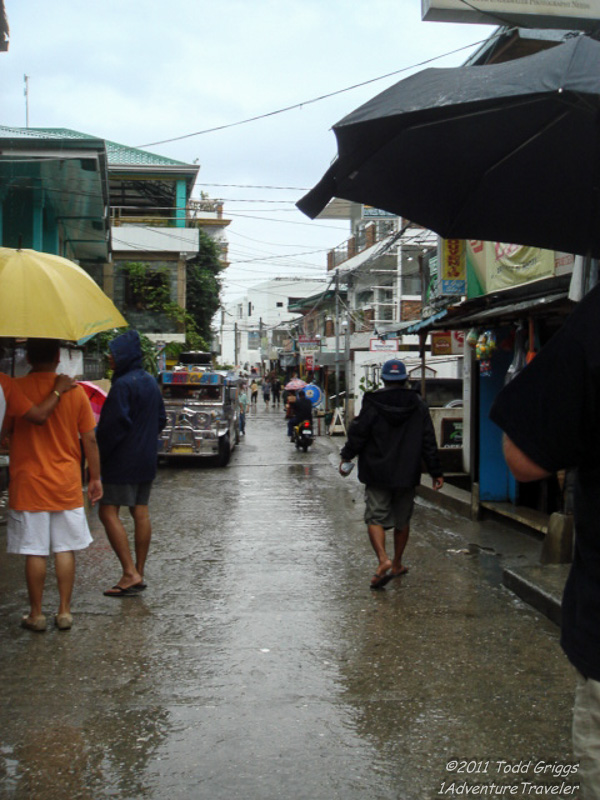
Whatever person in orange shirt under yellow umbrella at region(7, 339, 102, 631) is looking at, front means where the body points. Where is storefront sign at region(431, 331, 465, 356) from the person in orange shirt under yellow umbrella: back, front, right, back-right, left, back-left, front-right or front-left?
front-right

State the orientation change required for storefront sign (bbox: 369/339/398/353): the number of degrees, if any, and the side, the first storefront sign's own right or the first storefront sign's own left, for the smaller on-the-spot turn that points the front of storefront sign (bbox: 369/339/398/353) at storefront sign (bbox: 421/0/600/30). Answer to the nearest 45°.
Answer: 0° — it already faces it

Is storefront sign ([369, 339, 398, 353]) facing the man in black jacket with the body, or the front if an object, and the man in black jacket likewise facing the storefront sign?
yes

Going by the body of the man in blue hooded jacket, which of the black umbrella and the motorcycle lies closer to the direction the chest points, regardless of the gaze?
the motorcycle

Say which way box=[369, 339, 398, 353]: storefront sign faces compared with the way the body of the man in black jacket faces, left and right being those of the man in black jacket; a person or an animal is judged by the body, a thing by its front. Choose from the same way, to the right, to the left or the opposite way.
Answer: the opposite way

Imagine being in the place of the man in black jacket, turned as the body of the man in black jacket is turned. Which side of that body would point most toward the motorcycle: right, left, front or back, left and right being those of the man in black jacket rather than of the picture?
front

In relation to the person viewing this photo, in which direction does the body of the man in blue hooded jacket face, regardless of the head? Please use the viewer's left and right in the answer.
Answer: facing away from the viewer and to the left of the viewer

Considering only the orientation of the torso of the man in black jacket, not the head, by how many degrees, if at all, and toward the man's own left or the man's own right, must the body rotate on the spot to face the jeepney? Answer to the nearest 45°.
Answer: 0° — they already face it

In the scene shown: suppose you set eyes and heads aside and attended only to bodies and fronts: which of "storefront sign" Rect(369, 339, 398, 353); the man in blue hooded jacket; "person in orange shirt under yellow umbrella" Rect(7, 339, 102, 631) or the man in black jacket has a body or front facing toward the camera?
the storefront sign

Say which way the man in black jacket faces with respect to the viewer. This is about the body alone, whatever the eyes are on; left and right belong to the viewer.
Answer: facing away from the viewer

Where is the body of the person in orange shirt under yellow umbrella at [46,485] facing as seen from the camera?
away from the camera

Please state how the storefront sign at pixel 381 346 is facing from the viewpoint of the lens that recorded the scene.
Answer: facing the viewer

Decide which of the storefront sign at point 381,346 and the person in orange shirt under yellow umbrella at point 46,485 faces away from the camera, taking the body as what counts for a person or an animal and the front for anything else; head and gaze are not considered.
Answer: the person in orange shirt under yellow umbrella

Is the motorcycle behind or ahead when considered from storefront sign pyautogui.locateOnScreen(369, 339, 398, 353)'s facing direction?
ahead

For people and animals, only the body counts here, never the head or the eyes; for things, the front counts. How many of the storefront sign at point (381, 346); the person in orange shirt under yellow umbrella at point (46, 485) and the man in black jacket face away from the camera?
2

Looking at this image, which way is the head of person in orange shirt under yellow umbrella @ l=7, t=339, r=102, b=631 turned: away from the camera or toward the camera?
away from the camera

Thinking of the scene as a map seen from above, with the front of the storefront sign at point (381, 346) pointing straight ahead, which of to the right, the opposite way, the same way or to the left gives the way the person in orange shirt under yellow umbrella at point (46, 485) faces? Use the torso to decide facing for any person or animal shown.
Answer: the opposite way

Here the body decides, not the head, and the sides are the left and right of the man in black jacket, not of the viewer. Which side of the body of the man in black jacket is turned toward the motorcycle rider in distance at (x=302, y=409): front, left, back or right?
front

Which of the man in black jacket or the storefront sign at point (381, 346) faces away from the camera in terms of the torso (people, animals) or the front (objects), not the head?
the man in black jacket
